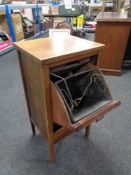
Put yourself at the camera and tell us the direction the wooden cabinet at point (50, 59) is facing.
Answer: facing the viewer and to the right of the viewer

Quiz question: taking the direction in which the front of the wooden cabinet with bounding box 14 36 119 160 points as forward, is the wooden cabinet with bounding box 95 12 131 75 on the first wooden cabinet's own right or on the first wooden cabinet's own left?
on the first wooden cabinet's own left
